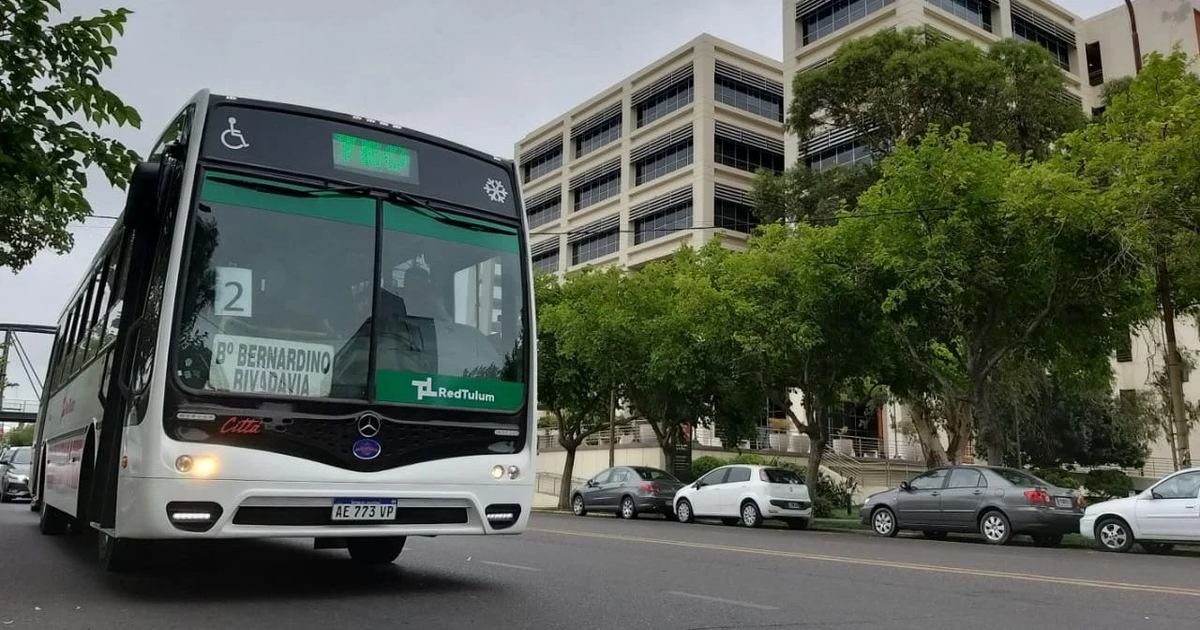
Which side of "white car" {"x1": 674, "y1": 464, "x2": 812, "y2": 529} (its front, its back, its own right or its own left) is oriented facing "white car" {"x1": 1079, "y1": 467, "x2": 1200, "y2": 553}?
back

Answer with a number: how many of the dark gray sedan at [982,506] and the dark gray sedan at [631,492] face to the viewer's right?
0

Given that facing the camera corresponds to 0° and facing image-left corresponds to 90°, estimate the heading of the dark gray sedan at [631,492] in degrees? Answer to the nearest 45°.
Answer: approximately 135°

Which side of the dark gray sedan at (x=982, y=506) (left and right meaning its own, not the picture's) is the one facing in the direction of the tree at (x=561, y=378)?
front

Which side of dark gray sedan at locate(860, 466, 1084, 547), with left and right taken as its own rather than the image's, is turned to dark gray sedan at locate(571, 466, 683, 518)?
front

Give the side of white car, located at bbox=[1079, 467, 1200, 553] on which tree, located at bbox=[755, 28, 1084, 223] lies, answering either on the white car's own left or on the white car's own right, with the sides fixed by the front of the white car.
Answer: on the white car's own right

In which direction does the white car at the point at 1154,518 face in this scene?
to the viewer's left

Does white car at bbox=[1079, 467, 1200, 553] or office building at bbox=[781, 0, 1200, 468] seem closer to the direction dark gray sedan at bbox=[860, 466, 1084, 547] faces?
the office building

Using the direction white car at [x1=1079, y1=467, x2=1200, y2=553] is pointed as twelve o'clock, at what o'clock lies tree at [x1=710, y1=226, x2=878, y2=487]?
The tree is roughly at 1 o'clock from the white car.

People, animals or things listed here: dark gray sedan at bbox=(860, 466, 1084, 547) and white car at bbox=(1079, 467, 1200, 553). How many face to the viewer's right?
0

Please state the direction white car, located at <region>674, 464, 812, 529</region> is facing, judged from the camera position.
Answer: facing away from the viewer and to the left of the viewer

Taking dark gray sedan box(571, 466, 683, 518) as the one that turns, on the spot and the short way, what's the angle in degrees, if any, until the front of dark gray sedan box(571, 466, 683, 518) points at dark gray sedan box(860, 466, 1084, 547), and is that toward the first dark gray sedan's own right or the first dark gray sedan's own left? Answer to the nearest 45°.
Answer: approximately 180°

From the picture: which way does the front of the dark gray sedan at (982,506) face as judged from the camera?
facing away from the viewer and to the left of the viewer

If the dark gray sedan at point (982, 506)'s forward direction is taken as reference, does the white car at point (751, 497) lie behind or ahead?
ahead

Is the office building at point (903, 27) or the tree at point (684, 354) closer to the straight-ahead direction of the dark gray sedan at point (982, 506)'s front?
the tree

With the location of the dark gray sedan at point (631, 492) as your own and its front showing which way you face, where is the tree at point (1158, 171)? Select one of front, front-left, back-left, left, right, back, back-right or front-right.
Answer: back

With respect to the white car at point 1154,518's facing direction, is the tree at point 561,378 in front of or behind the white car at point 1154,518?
in front
